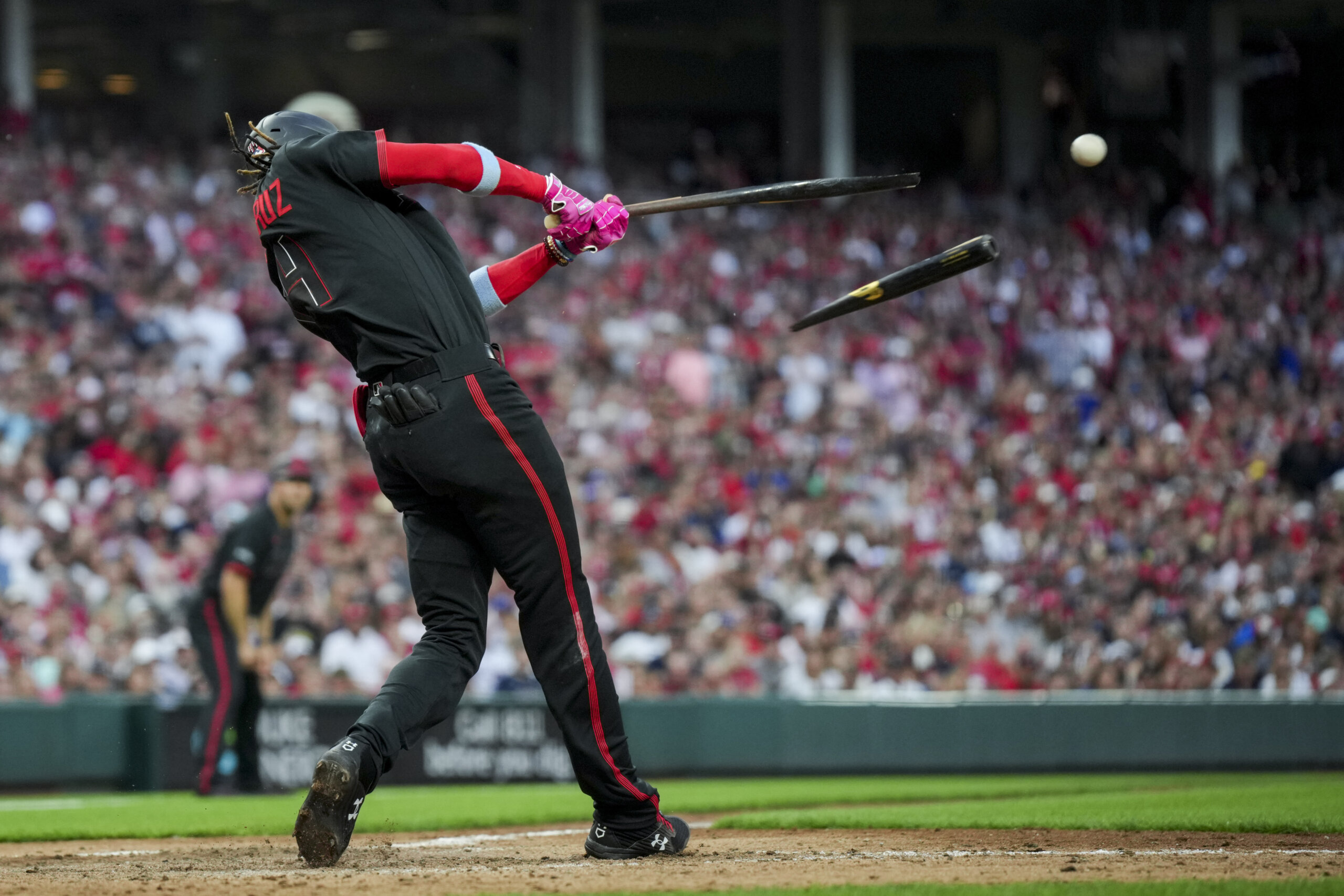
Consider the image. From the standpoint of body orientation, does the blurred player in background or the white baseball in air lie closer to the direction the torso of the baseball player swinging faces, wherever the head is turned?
the white baseball in air

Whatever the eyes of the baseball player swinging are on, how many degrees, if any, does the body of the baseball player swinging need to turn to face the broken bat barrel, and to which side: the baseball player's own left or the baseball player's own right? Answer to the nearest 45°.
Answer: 0° — they already face it

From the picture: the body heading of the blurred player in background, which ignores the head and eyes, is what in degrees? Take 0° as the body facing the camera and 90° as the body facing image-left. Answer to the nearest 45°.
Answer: approximately 315°

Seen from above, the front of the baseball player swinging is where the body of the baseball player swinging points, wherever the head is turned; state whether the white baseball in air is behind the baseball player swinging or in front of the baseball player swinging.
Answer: in front

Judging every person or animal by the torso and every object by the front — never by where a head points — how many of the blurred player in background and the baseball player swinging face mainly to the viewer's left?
0

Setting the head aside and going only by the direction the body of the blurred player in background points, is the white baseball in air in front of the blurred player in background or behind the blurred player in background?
in front

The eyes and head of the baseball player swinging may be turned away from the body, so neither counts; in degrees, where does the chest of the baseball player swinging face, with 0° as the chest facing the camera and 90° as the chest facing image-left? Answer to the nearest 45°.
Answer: approximately 225°

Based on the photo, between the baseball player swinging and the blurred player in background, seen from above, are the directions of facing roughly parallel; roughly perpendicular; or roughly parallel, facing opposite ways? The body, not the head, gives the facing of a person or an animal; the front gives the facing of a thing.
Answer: roughly perpendicular

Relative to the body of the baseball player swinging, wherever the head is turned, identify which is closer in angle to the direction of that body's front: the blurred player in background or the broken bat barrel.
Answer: the broken bat barrel
